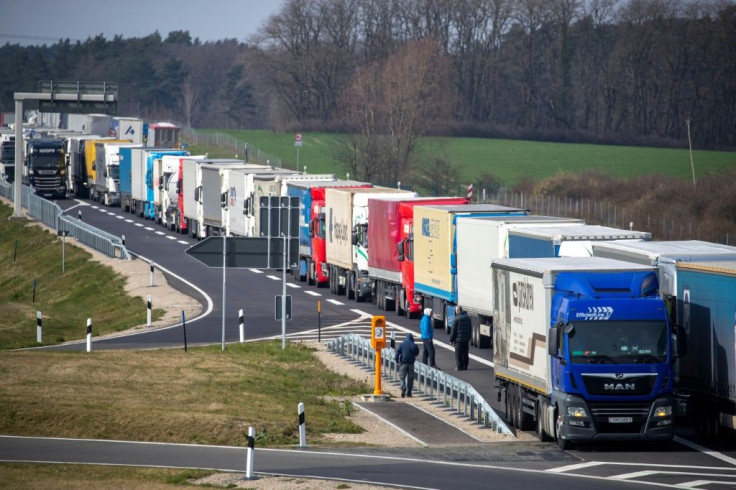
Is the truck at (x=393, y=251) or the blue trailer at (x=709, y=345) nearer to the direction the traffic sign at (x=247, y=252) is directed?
the truck

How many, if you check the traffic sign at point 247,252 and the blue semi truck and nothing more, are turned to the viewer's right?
0

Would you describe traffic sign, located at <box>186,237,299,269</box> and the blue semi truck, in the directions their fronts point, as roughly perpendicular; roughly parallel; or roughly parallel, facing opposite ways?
roughly parallel, facing opposite ways

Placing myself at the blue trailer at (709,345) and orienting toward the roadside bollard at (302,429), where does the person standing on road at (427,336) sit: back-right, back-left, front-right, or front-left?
front-right

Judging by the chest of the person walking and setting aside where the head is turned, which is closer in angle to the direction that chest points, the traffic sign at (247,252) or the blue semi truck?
the traffic sign

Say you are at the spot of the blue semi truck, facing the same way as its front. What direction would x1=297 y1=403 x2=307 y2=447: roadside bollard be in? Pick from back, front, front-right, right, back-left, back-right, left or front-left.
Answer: right

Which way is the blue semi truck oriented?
toward the camera
